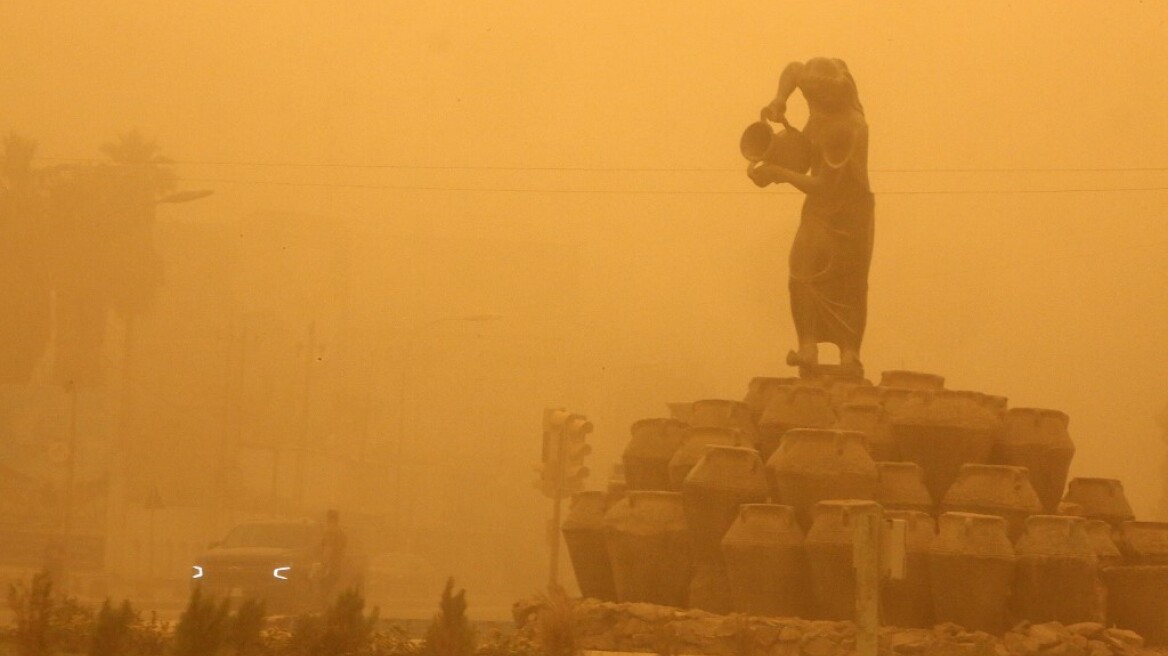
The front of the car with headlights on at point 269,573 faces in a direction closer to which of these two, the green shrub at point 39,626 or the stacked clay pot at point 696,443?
the green shrub

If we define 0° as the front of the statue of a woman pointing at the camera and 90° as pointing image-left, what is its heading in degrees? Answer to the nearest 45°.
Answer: approximately 45°

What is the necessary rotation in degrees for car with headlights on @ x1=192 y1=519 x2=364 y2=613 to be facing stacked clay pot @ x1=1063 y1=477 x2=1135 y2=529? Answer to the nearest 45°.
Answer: approximately 90° to its left

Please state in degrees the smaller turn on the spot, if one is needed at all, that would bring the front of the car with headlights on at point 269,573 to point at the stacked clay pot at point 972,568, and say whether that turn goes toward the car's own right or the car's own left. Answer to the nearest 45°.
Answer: approximately 90° to the car's own left

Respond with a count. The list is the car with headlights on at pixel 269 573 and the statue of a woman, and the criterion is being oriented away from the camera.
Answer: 0

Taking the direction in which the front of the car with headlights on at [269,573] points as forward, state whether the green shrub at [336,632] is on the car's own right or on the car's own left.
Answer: on the car's own left

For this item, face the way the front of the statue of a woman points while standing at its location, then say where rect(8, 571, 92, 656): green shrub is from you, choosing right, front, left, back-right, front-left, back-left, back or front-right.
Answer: front

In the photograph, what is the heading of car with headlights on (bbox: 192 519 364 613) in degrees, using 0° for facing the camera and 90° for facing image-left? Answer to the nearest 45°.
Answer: approximately 45°

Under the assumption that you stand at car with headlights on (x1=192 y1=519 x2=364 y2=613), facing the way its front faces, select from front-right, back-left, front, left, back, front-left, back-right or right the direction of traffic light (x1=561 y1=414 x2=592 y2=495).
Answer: back-left

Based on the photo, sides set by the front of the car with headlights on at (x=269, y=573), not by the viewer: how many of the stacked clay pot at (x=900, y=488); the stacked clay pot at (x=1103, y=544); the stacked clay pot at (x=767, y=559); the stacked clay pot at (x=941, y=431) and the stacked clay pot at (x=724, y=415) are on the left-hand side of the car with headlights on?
5

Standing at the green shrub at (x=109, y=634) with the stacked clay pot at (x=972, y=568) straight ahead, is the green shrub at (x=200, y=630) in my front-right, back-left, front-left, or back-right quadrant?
front-right
